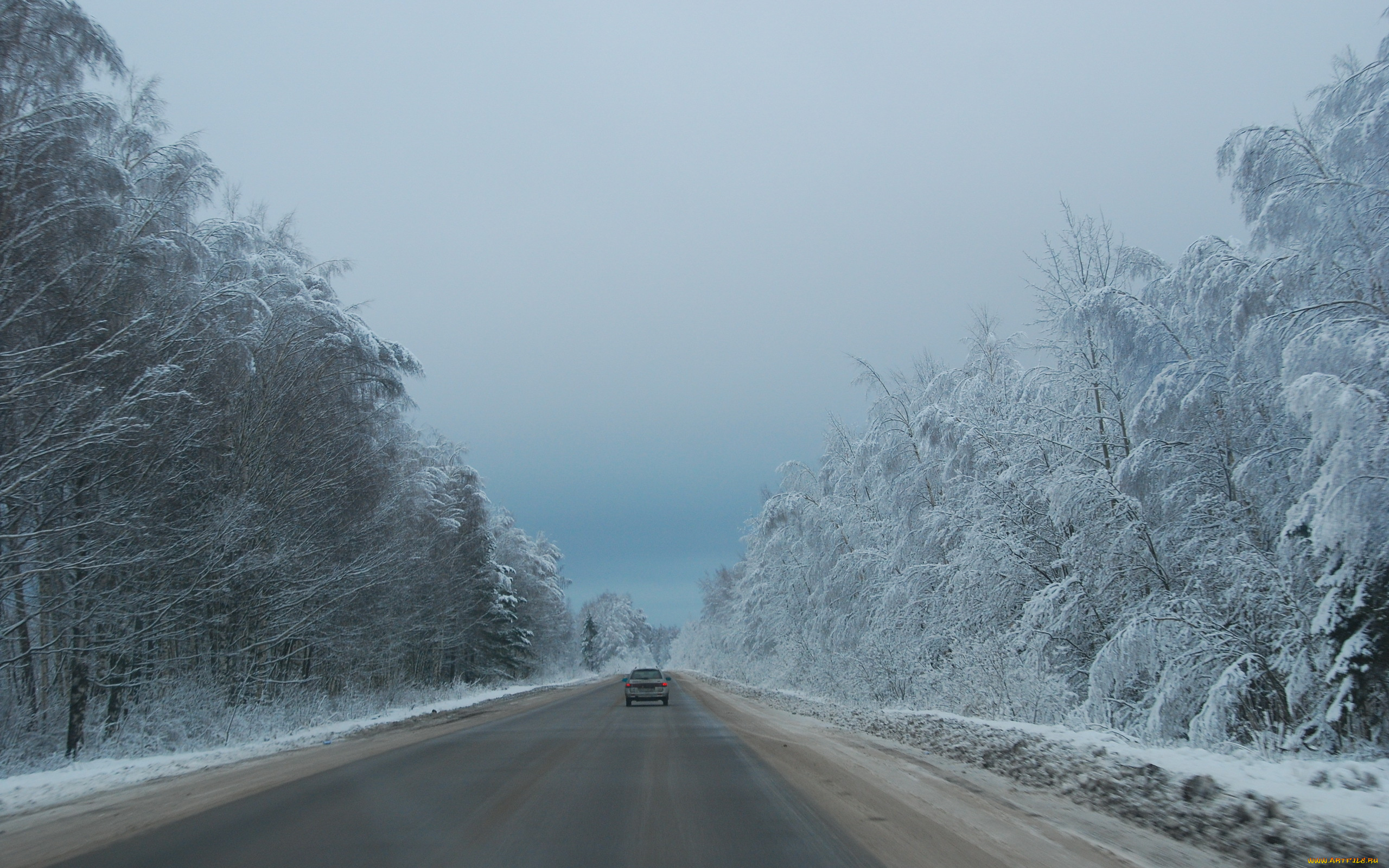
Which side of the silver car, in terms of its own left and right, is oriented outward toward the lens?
back
